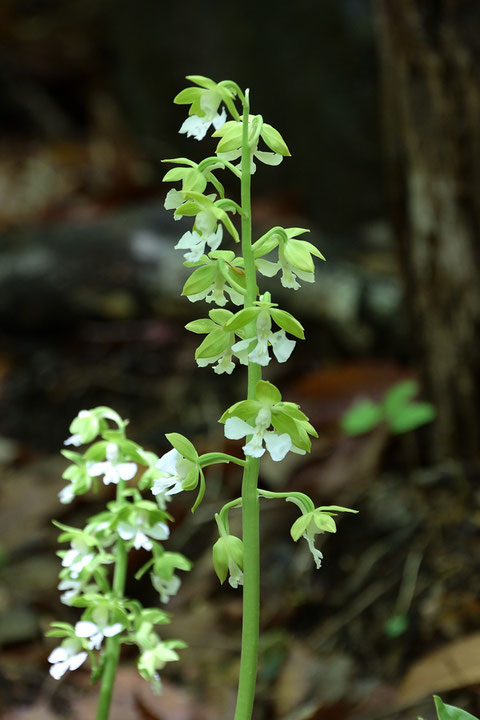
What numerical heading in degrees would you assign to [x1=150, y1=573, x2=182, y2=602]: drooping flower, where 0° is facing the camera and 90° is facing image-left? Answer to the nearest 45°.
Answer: approximately 0°

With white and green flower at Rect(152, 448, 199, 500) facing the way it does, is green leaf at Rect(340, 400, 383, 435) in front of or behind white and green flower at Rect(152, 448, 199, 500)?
behind

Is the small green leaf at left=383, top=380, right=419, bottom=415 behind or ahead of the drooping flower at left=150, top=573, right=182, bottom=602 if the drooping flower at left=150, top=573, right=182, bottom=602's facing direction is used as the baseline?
behind

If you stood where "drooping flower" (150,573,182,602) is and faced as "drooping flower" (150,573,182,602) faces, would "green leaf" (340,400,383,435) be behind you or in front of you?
behind

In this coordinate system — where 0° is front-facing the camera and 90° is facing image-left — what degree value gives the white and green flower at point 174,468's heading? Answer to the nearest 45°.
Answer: approximately 45°
